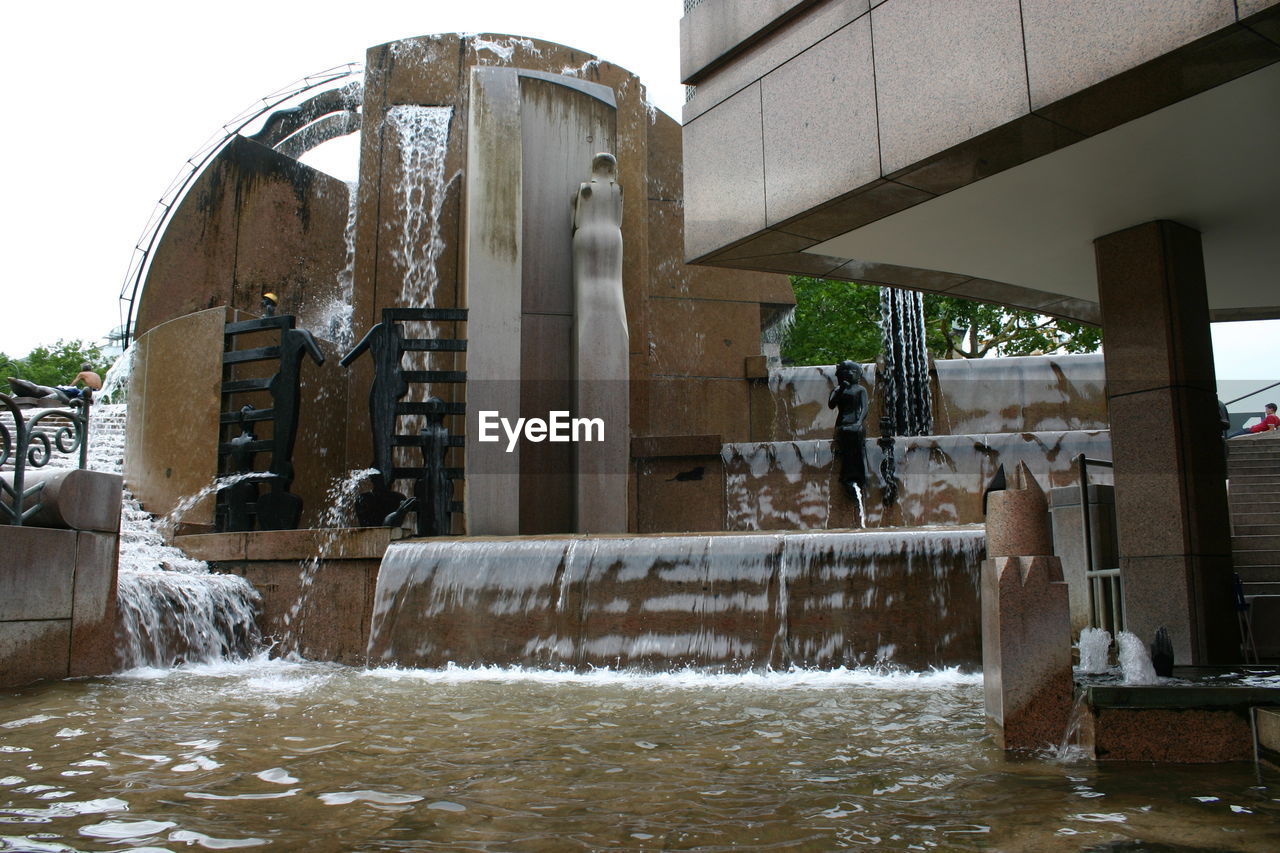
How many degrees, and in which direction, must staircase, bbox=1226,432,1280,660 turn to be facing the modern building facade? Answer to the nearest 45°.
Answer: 0° — it already faces it

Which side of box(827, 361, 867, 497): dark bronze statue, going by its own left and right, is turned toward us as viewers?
front

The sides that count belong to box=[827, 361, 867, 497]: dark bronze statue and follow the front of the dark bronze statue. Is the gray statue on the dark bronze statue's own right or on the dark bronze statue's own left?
on the dark bronze statue's own right

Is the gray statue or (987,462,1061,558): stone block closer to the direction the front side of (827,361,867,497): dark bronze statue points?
the stone block

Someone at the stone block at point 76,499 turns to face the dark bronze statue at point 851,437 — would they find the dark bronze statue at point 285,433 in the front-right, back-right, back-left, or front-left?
front-left

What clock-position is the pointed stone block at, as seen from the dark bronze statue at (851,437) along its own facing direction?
The pointed stone block is roughly at 12 o'clock from the dark bronze statue.

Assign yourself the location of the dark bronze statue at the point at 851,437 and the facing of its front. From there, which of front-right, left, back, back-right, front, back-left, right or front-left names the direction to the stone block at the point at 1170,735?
front

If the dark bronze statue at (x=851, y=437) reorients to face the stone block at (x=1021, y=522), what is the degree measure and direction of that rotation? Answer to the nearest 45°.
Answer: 0° — it already faces it

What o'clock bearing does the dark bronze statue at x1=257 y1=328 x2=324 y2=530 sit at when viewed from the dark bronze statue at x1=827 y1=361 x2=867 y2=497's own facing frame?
the dark bronze statue at x1=257 y1=328 x2=324 y2=530 is roughly at 2 o'clock from the dark bronze statue at x1=827 y1=361 x2=867 y2=497.
